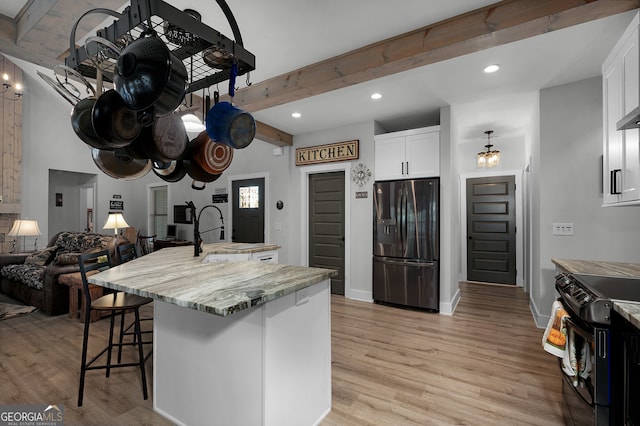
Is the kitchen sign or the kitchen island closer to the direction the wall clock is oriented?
the kitchen island

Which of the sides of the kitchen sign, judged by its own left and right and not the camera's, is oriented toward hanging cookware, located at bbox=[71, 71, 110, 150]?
front

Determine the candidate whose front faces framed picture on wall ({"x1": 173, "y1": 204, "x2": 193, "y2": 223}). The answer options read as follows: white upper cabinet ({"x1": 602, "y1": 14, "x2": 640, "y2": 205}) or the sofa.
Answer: the white upper cabinet

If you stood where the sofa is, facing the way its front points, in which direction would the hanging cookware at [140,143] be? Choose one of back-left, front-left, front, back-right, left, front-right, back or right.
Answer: front-left

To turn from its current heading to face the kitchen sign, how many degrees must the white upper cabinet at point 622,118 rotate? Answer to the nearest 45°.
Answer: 0° — it already faces it

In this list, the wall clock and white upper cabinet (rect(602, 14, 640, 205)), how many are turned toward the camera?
1

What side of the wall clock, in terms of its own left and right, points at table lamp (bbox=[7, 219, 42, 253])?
right

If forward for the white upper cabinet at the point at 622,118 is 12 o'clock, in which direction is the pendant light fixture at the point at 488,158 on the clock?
The pendant light fixture is roughly at 2 o'clock from the white upper cabinet.

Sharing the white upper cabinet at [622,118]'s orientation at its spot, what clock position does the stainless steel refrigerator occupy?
The stainless steel refrigerator is roughly at 1 o'clock from the white upper cabinet.
